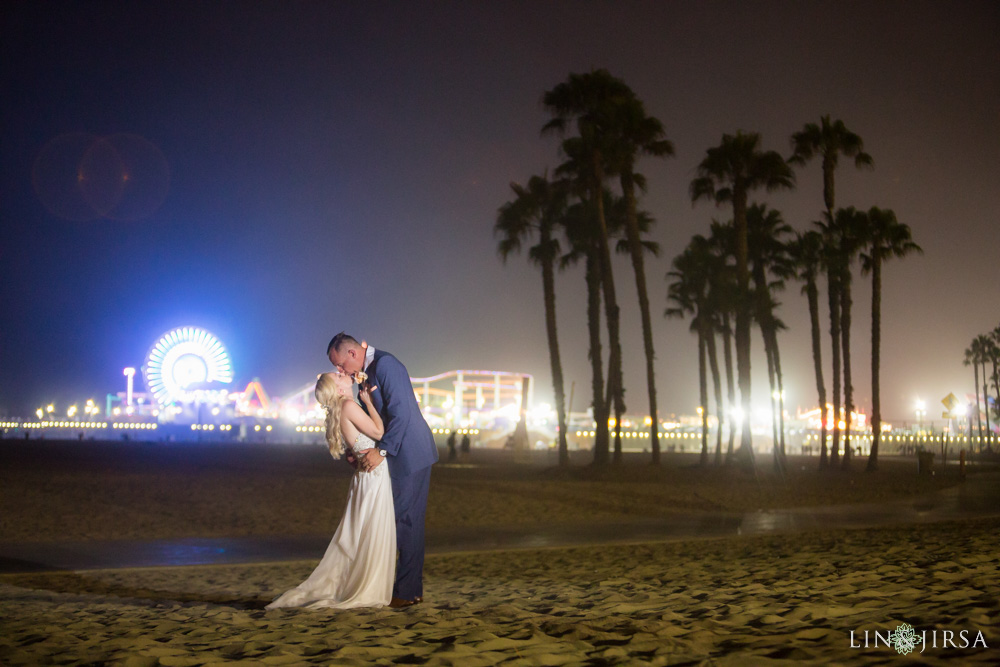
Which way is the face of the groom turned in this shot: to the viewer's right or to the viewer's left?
to the viewer's left

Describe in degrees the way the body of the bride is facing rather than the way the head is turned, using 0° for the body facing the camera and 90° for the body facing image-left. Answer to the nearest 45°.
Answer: approximately 270°

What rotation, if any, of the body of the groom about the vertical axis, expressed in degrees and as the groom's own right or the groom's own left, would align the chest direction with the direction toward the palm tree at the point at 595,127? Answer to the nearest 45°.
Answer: approximately 90° to the groom's own right

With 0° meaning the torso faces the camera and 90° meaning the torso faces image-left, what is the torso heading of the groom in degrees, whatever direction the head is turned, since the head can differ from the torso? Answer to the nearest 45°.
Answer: approximately 90°

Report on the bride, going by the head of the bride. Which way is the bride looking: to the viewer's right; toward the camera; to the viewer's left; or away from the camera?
to the viewer's right

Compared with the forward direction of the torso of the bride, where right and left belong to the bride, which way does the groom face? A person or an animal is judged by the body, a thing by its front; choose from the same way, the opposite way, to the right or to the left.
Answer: the opposite way

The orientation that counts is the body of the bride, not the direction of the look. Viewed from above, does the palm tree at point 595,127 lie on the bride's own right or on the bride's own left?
on the bride's own left

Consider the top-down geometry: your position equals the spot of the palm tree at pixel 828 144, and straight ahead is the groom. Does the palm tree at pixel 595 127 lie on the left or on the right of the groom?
right
